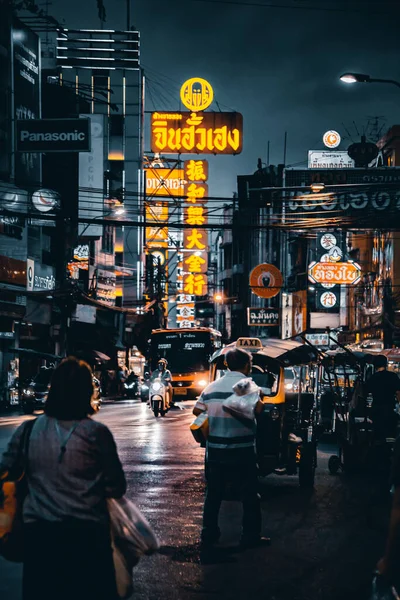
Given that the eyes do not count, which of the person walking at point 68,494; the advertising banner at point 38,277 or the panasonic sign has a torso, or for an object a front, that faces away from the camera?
the person walking

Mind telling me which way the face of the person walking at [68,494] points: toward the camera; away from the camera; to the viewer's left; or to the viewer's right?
away from the camera

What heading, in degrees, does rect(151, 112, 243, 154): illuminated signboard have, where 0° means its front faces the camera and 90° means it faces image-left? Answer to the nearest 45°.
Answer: approximately 0°

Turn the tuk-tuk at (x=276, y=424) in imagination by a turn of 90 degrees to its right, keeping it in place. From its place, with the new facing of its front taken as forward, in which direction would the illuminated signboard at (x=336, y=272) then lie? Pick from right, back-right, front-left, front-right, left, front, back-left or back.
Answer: front-right

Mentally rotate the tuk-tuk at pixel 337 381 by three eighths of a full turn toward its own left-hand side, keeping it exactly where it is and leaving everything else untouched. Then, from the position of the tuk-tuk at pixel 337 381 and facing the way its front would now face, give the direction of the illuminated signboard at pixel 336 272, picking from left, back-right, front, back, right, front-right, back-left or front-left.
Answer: left

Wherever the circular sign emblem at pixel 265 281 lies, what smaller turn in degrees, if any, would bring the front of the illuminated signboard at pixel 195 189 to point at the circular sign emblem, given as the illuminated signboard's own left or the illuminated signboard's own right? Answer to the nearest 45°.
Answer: approximately 45° to the illuminated signboard's own left

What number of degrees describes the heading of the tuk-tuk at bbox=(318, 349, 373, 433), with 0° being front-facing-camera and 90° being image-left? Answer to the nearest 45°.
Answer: approximately 45°

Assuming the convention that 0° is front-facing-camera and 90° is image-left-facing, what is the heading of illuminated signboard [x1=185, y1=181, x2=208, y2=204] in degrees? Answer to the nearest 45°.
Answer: approximately 0°

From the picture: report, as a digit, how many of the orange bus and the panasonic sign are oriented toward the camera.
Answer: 2
